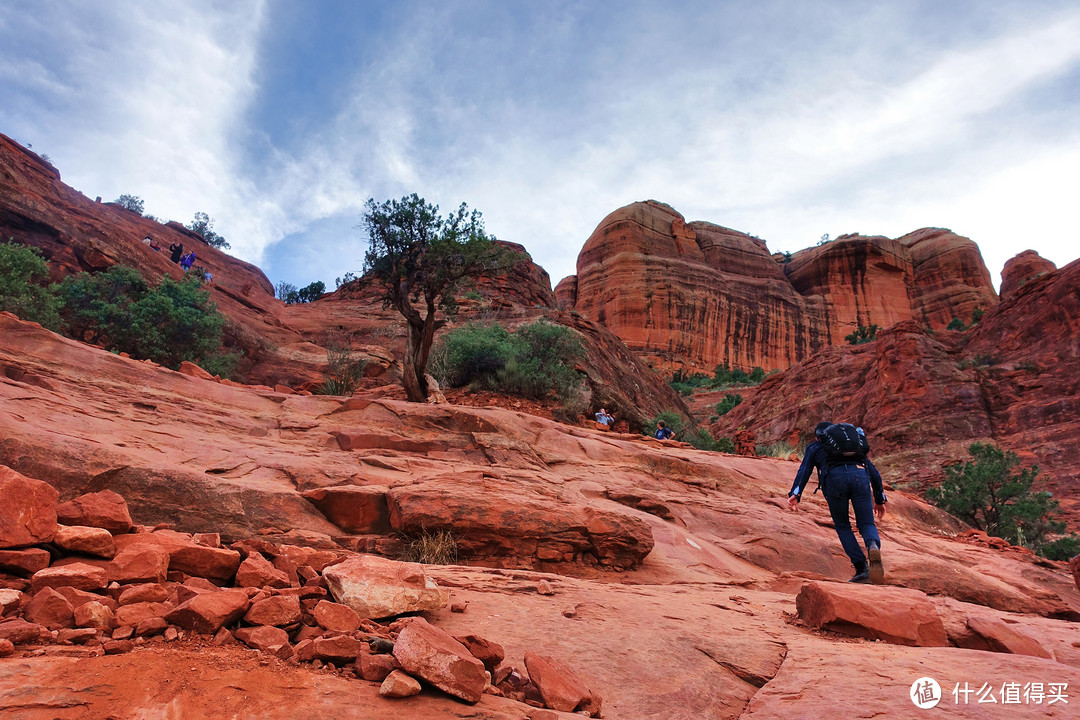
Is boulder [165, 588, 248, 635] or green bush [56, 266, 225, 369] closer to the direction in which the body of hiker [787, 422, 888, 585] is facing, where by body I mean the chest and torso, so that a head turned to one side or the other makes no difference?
the green bush

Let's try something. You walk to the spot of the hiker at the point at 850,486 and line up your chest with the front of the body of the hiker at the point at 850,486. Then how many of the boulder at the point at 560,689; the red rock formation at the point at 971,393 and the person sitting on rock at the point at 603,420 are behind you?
1

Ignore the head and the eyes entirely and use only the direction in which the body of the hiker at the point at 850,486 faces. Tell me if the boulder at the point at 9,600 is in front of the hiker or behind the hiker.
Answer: behind

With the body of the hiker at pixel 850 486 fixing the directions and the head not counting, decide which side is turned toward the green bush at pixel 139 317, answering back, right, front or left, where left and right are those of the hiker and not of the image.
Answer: left

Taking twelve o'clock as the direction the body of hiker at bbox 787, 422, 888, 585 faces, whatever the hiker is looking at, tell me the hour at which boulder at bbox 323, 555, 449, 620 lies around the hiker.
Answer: The boulder is roughly at 7 o'clock from the hiker.

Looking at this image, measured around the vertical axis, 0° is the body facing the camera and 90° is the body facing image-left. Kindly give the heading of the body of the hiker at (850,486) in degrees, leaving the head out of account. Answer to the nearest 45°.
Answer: approximately 180°

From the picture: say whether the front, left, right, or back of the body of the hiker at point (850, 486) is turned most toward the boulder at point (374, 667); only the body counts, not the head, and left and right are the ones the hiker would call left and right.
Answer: back

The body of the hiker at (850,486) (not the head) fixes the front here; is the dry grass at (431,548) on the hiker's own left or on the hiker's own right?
on the hiker's own left

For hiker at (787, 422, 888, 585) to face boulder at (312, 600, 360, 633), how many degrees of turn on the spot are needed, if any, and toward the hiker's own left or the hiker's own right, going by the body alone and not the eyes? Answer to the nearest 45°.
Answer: approximately 135° to the hiker's own left

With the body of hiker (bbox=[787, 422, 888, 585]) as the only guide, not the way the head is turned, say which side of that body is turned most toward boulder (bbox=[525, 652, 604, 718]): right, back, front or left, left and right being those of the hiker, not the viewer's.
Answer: back

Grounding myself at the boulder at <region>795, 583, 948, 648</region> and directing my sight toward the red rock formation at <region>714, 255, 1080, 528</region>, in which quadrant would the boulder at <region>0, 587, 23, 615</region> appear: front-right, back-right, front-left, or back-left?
back-left

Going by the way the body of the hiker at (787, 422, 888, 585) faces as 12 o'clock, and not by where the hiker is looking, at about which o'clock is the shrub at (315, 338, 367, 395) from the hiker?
The shrub is roughly at 10 o'clock from the hiker.

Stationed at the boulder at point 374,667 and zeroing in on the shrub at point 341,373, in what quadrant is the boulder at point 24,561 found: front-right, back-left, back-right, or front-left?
front-left

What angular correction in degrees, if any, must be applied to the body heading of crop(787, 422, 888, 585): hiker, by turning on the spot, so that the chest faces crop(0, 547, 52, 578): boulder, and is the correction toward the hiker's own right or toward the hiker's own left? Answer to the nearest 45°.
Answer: approximately 135° to the hiker's own left

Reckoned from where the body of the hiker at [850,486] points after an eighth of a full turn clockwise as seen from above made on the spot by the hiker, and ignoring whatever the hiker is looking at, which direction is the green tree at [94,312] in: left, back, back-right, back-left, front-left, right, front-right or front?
back-left

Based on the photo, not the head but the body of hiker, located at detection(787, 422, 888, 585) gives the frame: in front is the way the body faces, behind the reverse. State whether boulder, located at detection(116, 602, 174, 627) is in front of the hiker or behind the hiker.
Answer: behind
